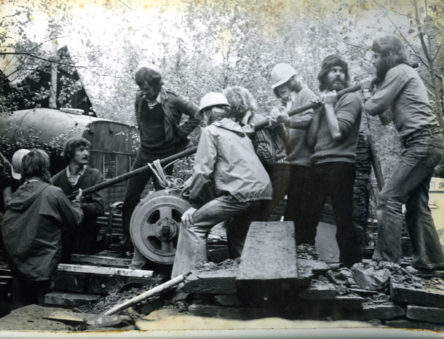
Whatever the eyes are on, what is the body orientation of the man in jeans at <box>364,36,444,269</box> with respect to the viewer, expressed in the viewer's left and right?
facing to the left of the viewer

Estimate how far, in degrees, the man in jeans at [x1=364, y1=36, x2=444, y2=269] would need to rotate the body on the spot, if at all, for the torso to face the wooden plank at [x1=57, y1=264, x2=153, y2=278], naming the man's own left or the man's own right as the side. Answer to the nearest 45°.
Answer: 0° — they already face it

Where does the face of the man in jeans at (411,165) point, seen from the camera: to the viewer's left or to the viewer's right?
to the viewer's left

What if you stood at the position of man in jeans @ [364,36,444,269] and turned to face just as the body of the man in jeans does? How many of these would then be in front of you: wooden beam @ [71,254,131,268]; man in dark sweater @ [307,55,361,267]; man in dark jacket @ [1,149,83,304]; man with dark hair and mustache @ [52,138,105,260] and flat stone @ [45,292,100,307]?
5

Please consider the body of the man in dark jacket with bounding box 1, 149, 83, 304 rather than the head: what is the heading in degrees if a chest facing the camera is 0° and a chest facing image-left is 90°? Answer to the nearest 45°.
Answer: approximately 225°

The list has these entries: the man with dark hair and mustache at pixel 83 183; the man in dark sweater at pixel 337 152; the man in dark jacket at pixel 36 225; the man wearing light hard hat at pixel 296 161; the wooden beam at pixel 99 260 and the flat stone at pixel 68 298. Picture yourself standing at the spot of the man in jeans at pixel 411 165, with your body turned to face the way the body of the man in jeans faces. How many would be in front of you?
6

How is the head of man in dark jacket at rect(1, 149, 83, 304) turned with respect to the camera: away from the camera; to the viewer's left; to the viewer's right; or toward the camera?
away from the camera

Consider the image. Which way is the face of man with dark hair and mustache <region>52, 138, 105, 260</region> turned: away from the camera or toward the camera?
toward the camera

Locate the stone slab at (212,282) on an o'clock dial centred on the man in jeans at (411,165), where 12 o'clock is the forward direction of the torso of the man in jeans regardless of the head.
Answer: The stone slab is roughly at 11 o'clock from the man in jeans.

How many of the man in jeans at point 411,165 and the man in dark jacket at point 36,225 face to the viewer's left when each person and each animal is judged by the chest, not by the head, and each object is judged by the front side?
1
